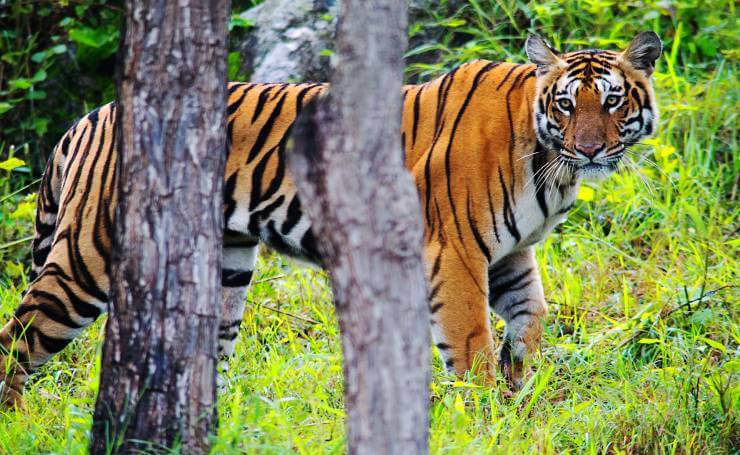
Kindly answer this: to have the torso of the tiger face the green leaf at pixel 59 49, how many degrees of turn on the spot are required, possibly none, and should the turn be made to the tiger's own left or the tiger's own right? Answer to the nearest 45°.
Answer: approximately 135° to the tiger's own left

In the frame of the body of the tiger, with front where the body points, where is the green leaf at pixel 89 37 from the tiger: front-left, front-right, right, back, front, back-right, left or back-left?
back-left

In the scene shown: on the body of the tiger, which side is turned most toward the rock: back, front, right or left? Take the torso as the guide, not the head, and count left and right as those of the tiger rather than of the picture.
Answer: left

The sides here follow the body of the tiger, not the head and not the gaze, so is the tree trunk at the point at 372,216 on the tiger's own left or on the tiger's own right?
on the tiger's own right

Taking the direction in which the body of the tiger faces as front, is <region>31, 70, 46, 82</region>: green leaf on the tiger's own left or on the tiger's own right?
on the tiger's own left

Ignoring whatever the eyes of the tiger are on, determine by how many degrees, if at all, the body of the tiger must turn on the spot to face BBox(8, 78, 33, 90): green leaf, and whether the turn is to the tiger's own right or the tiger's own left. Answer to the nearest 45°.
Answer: approximately 135° to the tiger's own left

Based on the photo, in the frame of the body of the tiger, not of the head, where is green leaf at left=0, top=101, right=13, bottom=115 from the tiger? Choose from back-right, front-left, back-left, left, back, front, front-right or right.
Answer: back-left

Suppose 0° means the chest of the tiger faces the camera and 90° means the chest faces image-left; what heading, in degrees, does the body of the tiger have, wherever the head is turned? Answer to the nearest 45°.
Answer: approximately 270°
